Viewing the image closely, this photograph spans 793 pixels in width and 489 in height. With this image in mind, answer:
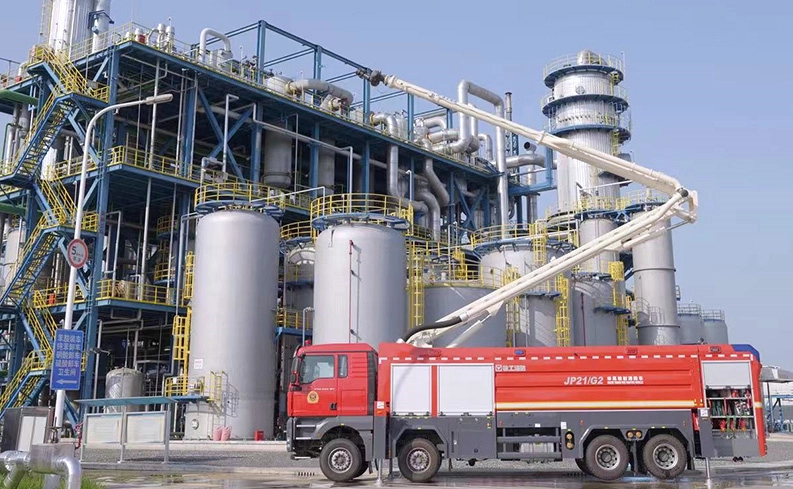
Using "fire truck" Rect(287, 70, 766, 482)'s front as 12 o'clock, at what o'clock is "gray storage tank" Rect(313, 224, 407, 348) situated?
The gray storage tank is roughly at 2 o'clock from the fire truck.

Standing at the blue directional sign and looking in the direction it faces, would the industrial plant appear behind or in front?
behind

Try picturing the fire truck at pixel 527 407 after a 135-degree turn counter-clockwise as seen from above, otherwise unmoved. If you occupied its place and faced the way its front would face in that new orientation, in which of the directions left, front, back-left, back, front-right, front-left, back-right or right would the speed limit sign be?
back-right

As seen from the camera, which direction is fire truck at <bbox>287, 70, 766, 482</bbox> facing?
to the viewer's left

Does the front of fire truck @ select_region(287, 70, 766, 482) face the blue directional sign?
yes

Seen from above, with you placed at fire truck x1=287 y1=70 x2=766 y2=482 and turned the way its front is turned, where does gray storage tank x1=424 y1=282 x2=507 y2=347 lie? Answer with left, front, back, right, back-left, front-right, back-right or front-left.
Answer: right

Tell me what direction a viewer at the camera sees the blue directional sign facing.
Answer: facing the viewer

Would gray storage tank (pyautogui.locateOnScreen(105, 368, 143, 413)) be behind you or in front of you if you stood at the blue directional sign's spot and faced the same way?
behind

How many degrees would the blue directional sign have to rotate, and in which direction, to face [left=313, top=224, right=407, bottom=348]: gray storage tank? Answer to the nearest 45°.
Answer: approximately 135° to its left

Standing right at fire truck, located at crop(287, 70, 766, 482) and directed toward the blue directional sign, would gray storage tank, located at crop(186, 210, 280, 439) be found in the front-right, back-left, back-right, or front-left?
front-right

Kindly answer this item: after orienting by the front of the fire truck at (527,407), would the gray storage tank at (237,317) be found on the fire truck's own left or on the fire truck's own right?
on the fire truck's own right

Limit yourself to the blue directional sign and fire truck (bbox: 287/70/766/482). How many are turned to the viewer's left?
1

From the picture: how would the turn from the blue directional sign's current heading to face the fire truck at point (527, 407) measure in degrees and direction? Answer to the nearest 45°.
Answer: approximately 90° to its left

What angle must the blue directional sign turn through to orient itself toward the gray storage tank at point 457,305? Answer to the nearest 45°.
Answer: approximately 135° to its left
